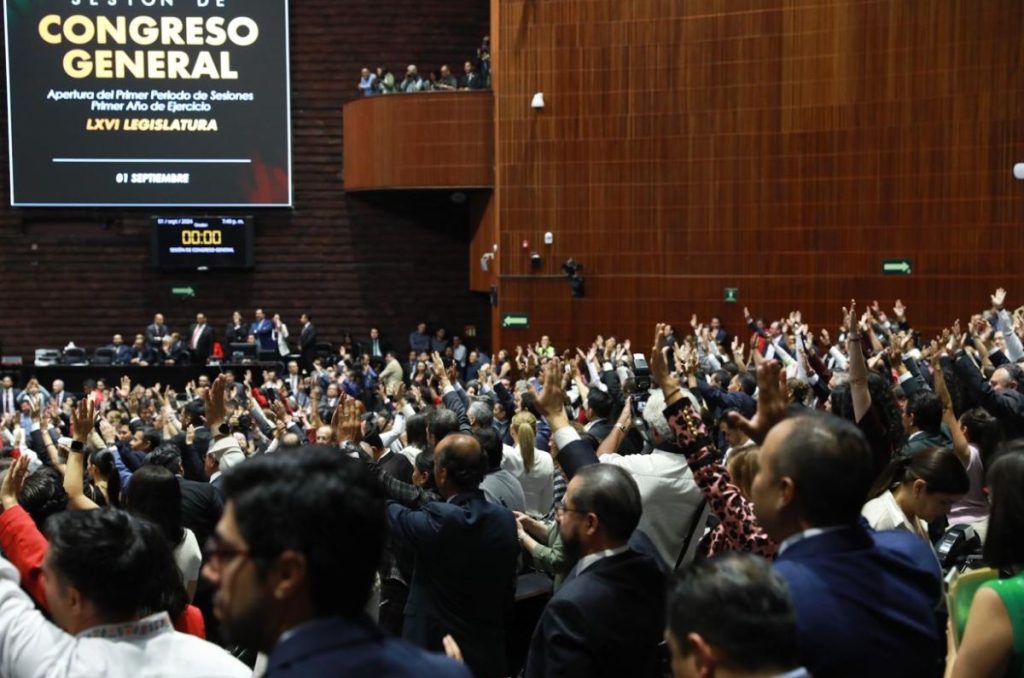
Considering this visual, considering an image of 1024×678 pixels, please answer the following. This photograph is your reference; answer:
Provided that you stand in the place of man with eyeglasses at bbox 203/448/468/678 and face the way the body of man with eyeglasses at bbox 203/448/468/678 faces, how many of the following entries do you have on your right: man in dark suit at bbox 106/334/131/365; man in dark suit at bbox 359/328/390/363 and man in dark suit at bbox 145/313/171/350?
3

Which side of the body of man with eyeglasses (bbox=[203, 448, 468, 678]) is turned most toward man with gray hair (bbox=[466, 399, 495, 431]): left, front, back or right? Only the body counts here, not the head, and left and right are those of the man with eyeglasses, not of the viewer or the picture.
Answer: right

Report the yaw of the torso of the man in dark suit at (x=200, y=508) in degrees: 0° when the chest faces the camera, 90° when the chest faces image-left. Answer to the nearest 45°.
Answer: approximately 135°

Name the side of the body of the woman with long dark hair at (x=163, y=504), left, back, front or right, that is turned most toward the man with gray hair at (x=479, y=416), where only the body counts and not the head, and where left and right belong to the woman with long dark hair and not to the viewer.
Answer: right

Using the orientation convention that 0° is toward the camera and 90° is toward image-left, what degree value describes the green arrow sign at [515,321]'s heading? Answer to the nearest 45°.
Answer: approximately 0°

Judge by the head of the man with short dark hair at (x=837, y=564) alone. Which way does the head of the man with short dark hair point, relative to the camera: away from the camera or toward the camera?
away from the camera

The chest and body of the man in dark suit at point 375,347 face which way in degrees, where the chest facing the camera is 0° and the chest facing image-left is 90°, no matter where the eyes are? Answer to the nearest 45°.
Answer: approximately 0°

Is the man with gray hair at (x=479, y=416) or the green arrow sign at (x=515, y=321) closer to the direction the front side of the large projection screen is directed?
the man with gray hair
